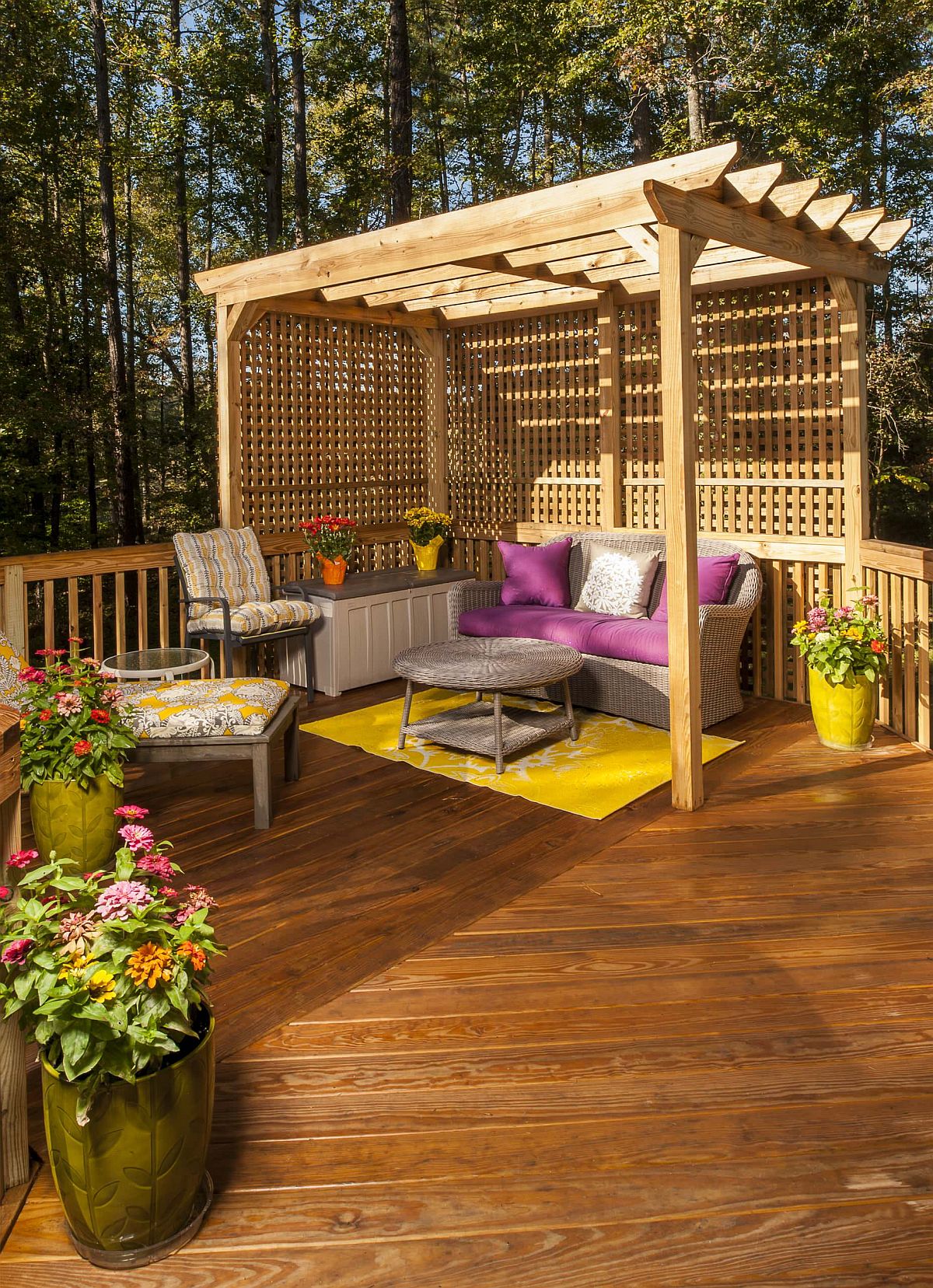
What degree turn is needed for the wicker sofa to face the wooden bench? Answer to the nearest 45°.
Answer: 0° — it already faces it

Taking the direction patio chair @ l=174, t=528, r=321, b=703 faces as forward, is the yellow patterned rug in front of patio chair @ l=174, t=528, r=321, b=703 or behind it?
in front

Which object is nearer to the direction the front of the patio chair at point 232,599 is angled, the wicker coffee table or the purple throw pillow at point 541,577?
the wicker coffee table

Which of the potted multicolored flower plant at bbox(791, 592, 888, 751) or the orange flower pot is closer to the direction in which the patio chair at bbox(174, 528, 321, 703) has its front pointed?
the potted multicolored flower plant

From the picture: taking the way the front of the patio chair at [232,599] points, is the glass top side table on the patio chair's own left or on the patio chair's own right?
on the patio chair's own right

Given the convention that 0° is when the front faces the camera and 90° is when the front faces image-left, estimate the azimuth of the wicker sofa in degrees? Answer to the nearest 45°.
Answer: approximately 45°

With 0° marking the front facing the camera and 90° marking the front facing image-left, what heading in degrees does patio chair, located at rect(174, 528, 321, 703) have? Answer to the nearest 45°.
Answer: approximately 315°

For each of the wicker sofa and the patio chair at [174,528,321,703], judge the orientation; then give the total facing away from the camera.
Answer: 0

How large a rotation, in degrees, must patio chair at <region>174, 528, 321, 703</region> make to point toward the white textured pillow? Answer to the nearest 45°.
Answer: approximately 45° to its left
